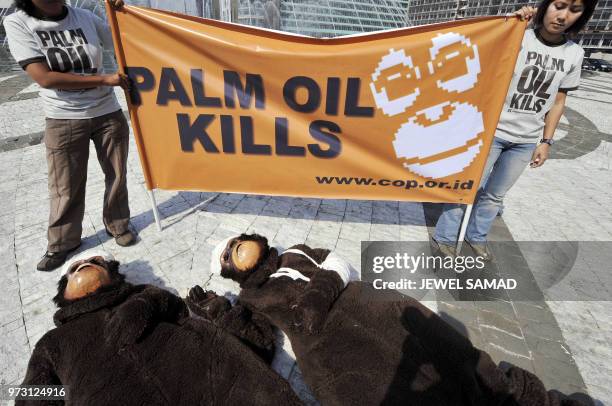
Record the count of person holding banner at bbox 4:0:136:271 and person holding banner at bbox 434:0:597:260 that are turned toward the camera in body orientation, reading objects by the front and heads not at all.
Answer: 2

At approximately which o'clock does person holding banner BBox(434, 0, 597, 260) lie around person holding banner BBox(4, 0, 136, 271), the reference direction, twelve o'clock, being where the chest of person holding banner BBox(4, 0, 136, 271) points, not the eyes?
person holding banner BBox(434, 0, 597, 260) is roughly at 10 o'clock from person holding banner BBox(4, 0, 136, 271).

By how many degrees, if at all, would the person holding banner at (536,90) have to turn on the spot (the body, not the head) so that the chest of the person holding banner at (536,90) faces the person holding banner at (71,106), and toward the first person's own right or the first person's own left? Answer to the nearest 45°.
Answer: approximately 45° to the first person's own right

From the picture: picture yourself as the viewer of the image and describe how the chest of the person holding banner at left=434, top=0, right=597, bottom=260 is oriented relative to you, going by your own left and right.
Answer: facing the viewer

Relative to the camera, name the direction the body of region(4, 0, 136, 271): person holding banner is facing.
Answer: toward the camera
